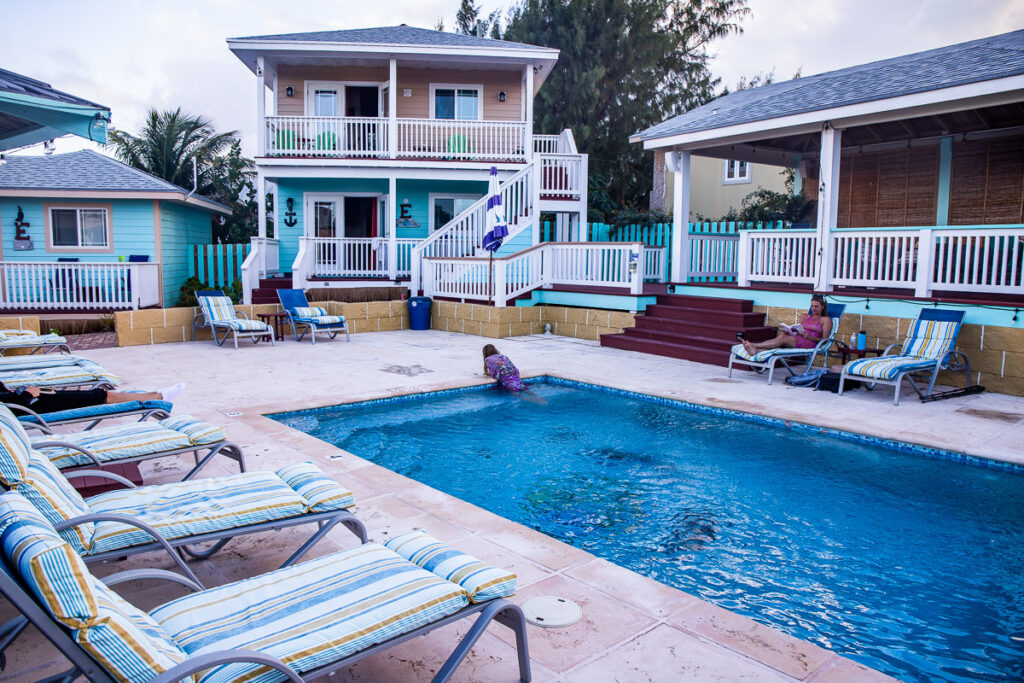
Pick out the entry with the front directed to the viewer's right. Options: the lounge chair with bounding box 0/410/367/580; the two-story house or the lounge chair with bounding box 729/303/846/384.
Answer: the lounge chair with bounding box 0/410/367/580

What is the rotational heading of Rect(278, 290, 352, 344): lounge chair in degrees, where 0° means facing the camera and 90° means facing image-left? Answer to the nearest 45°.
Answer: approximately 315°

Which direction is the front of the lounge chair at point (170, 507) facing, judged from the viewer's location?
facing to the right of the viewer

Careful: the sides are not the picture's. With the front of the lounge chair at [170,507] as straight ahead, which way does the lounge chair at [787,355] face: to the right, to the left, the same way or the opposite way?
the opposite way

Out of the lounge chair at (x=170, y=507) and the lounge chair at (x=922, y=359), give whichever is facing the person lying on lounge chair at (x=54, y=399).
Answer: the lounge chair at (x=922, y=359)

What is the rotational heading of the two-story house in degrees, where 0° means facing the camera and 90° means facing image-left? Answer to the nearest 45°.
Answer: approximately 0°

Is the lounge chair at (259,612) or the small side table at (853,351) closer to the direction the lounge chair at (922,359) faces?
the lounge chair

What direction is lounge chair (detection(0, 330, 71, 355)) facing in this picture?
to the viewer's right

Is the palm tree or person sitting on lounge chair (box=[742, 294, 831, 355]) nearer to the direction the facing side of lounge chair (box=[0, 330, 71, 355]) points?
the person sitting on lounge chair
